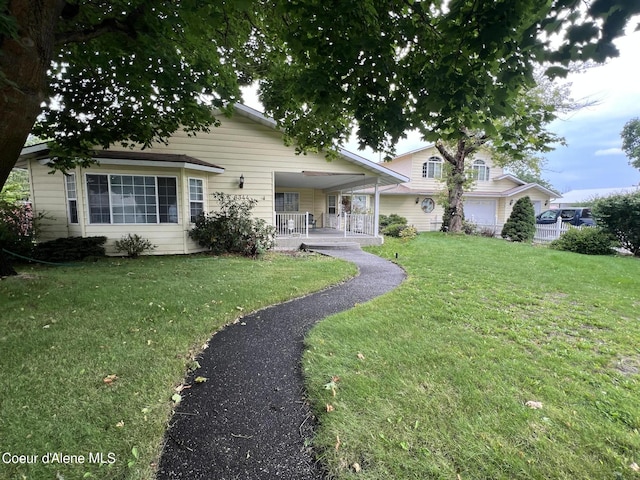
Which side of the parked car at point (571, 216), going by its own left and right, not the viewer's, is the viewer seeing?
left

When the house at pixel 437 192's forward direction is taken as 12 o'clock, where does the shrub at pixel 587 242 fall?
The shrub is roughly at 11 o'clock from the house.

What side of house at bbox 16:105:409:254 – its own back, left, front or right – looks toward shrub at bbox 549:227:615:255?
left

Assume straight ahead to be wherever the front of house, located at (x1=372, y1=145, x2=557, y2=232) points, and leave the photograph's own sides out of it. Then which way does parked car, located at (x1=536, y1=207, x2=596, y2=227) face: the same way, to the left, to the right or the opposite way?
to the right

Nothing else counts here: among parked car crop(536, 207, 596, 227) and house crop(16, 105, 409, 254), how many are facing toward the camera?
1

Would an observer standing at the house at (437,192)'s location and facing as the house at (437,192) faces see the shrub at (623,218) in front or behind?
in front

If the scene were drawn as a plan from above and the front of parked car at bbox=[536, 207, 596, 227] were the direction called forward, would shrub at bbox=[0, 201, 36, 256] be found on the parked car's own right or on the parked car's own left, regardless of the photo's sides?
on the parked car's own left

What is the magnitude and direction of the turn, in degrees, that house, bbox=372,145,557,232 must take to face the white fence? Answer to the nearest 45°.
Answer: approximately 45° to its left

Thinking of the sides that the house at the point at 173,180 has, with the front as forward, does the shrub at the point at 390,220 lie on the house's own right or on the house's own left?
on the house's own left

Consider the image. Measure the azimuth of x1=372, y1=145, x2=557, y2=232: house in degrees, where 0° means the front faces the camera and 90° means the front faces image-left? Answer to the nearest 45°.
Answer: approximately 0°
